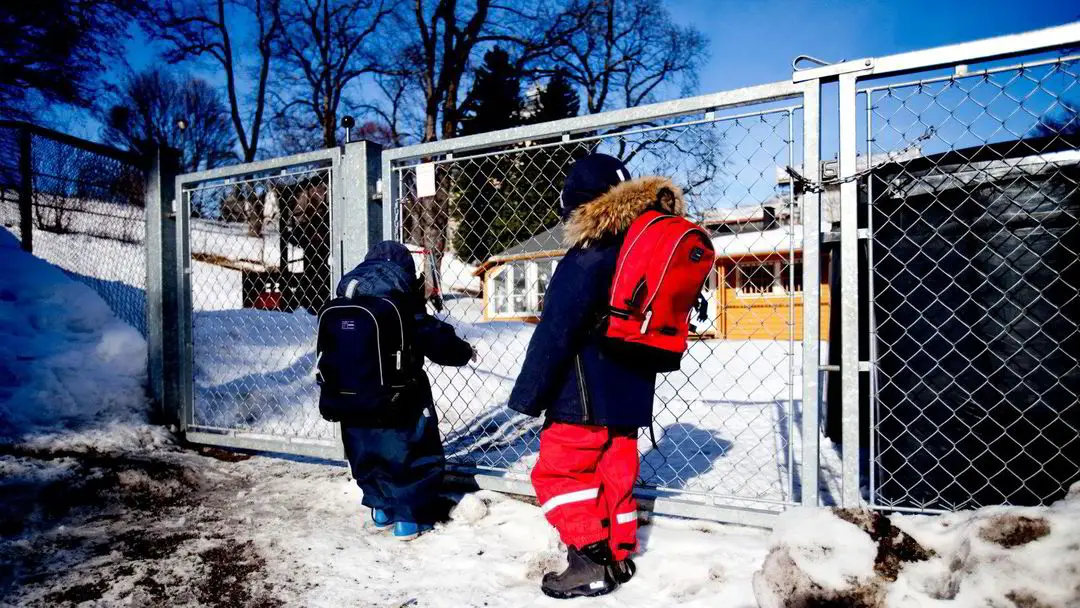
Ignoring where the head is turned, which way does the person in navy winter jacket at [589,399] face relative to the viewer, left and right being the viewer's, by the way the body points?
facing to the left of the viewer
